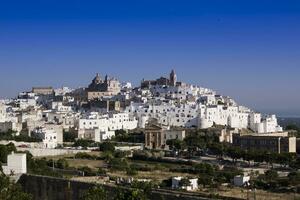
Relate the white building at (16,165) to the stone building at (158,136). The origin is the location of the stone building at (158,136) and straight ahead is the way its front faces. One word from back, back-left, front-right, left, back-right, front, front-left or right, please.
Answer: front

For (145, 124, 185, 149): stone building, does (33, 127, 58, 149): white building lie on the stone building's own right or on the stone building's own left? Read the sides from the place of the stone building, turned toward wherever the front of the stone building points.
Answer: on the stone building's own right

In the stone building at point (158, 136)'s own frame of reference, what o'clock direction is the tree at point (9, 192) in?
The tree is roughly at 12 o'clock from the stone building.

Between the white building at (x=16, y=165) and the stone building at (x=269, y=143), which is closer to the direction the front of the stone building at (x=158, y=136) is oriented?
the white building

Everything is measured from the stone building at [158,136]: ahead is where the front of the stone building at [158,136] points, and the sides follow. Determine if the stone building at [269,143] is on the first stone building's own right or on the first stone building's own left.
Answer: on the first stone building's own left

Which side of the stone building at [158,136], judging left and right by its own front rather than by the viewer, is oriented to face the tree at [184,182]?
front

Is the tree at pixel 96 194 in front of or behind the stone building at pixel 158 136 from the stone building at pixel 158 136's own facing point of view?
in front

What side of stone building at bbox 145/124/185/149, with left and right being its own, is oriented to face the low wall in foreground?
front

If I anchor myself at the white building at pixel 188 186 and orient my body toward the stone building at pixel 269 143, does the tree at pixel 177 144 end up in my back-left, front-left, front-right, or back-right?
front-left

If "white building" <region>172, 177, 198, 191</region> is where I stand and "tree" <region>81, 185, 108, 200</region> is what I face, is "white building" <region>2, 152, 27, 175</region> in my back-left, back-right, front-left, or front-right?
front-right

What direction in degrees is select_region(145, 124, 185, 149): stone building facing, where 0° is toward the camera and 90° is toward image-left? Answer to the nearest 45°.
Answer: approximately 0°

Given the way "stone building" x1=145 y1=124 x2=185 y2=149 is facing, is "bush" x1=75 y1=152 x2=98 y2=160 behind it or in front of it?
in front

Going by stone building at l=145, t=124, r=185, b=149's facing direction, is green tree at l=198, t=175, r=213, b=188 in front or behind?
in front
